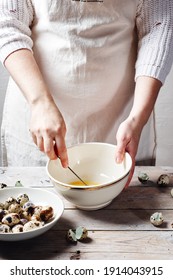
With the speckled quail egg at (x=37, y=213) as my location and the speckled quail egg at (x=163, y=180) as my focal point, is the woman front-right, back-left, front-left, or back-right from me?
front-left

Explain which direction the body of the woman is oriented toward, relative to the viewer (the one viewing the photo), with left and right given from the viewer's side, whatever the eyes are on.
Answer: facing the viewer
